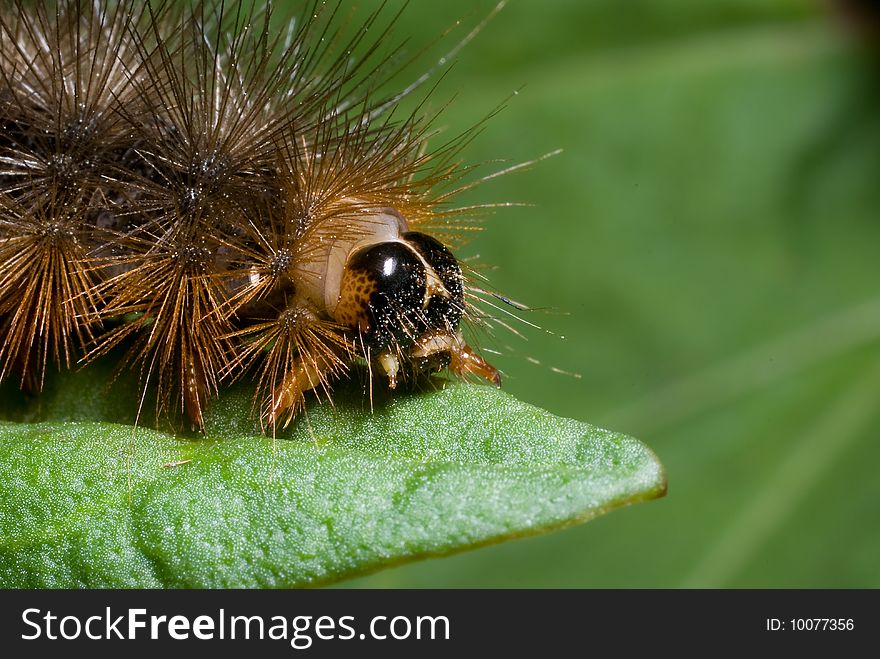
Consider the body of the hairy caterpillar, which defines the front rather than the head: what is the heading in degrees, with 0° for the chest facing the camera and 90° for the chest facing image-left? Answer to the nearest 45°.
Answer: approximately 315°
